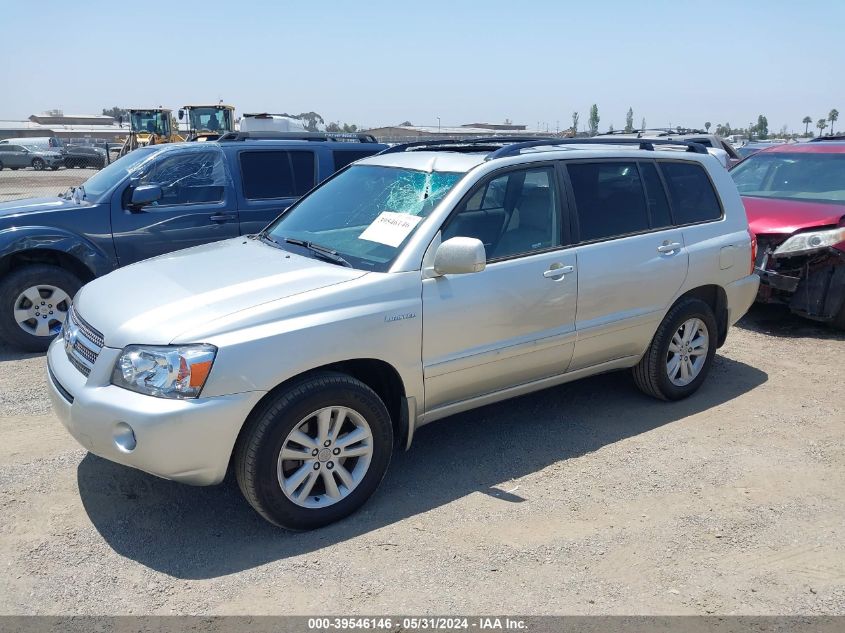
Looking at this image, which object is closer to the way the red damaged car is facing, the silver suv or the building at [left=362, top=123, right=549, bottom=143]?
the silver suv

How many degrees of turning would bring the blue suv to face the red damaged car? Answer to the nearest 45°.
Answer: approximately 180°

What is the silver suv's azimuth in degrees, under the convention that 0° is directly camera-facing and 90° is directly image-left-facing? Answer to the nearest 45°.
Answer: approximately 45°

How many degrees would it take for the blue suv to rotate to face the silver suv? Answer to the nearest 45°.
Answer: approximately 90° to its left

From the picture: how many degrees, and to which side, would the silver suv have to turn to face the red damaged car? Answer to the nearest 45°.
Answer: approximately 180°

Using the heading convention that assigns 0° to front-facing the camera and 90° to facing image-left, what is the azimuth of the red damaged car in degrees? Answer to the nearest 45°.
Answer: approximately 45°

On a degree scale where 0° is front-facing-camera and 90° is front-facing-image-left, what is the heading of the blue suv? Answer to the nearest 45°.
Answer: approximately 90°
